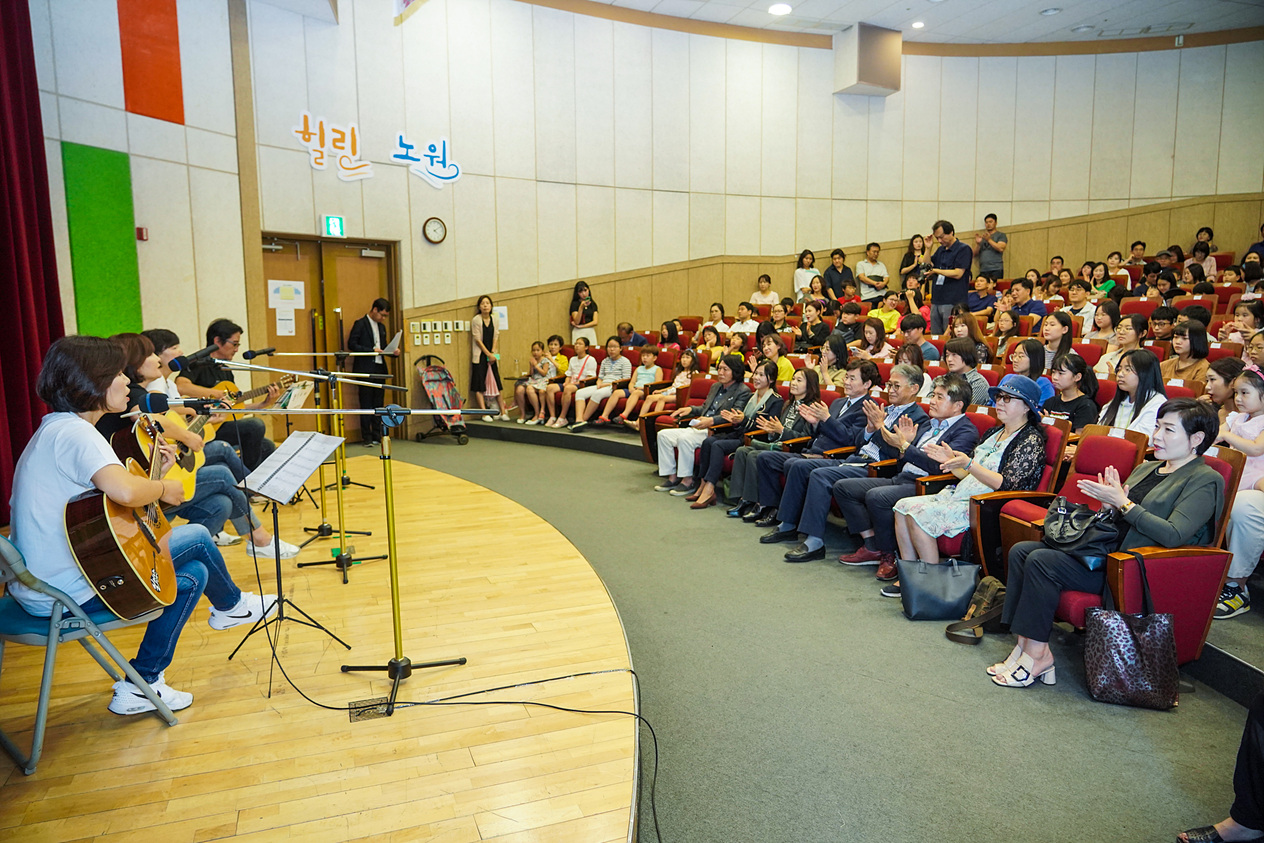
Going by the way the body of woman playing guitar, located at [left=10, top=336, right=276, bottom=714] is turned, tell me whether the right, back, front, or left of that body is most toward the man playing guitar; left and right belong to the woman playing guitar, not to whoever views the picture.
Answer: left

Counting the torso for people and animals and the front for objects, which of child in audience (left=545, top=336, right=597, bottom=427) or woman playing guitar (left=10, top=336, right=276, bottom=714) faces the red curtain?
the child in audience

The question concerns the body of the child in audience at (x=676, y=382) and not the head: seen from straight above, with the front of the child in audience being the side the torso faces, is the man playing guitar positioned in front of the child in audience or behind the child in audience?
in front

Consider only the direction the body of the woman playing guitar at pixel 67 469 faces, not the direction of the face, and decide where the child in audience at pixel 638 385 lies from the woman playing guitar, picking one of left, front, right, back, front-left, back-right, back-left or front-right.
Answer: front-left

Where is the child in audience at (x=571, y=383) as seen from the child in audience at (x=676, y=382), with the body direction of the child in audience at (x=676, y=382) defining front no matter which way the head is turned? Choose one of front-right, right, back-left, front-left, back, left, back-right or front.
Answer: right

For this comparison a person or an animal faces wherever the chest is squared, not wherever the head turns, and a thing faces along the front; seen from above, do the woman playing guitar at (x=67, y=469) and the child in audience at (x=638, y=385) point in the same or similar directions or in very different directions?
very different directions

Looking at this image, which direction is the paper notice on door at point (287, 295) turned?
toward the camera

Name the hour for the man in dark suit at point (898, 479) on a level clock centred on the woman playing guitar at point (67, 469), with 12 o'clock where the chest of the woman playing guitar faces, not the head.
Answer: The man in dark suit is roughly at 12 o'clock from the woman playing guitar.

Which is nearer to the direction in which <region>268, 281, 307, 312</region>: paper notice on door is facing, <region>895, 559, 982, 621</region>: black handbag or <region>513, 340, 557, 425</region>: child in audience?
the black handbag

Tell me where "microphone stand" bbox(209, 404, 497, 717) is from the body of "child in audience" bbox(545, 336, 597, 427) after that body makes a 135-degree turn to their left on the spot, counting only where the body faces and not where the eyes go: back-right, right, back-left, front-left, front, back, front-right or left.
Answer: right

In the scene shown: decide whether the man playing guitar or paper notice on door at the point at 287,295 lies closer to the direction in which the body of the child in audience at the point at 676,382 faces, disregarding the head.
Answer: the man playing guitar

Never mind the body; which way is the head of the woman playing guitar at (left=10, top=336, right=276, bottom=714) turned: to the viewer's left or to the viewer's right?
to the viewer's right

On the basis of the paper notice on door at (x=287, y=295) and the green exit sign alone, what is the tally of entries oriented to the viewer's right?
0

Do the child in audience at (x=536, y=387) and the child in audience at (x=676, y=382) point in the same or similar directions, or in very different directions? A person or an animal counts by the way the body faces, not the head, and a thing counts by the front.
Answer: same or similar directions

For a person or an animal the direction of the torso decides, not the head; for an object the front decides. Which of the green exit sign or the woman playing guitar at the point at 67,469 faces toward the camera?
the green exit sign

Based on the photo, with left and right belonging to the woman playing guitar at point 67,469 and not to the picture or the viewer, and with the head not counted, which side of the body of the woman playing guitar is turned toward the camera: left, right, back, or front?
right

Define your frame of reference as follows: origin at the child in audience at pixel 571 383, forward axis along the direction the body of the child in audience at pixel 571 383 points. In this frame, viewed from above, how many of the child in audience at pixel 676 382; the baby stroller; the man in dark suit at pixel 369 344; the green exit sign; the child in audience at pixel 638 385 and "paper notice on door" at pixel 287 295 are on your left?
2

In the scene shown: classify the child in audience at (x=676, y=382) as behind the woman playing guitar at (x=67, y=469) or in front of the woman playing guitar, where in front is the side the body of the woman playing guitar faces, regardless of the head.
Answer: in front
